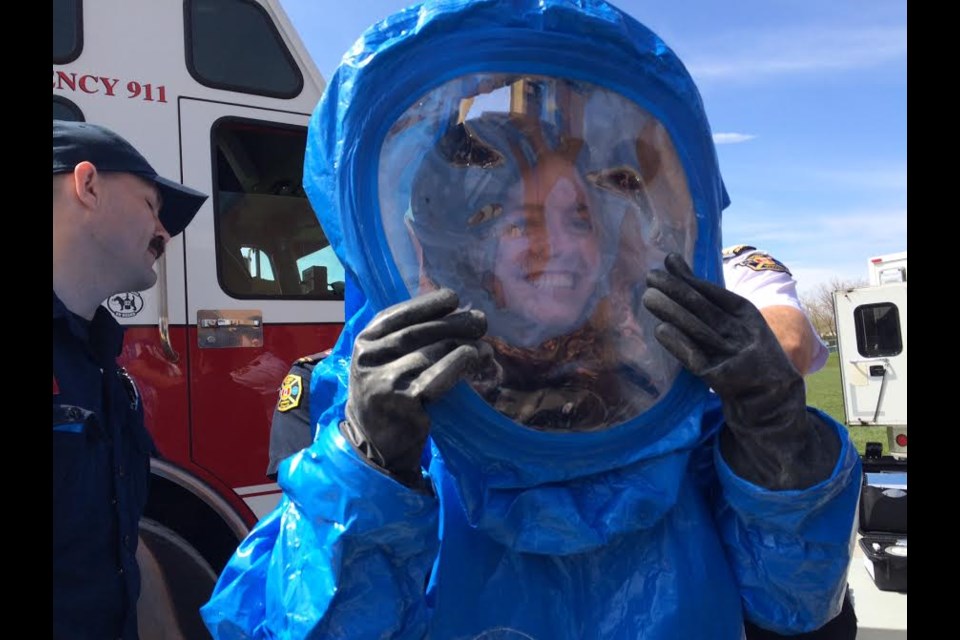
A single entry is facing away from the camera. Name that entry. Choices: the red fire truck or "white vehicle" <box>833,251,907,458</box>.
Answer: the white vehicle

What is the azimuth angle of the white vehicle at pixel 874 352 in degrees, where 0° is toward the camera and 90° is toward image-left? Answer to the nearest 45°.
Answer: approximately 180°

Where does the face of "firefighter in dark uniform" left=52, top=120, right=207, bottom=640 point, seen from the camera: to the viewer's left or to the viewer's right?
to the viewer's right

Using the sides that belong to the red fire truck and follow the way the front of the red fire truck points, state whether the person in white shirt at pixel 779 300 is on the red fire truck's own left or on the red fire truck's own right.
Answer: on the red fire truck's own right

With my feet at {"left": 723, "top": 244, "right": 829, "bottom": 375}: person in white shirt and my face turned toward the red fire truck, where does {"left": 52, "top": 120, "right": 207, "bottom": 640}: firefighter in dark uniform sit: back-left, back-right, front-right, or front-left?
front-left

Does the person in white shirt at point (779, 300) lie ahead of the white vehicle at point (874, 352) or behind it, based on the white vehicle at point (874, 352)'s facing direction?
behind

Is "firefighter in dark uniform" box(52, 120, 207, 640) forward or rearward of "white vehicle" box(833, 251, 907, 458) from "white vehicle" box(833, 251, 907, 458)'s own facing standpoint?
rearward
